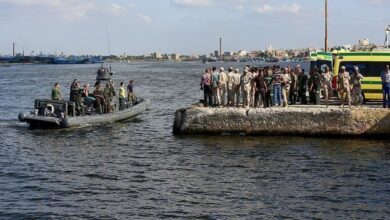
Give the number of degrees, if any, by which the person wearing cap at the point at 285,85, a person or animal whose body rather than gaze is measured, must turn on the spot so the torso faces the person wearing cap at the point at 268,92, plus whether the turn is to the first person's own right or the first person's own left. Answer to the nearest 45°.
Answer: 0° — they already face them

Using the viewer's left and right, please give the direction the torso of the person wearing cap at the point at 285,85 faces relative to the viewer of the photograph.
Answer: facing the viewer and to the left of the viewer

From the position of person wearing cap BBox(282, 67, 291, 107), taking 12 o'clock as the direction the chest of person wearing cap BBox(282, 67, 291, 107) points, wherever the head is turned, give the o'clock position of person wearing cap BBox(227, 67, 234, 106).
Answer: person wearing cap BBox(227, 67, 234, 106) is roughly at 1 o'clock from person wearing cap BBox(282, 67, 291, 107).

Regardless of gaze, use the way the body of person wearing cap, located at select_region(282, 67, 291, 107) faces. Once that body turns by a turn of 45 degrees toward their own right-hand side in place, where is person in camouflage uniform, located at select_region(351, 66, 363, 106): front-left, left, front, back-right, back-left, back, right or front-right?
back

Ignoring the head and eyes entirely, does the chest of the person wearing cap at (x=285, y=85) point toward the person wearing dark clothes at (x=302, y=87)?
no

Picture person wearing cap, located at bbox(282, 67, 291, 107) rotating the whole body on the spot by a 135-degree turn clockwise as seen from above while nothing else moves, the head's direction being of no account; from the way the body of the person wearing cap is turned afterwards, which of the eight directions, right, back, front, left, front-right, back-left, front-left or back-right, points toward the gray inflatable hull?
left

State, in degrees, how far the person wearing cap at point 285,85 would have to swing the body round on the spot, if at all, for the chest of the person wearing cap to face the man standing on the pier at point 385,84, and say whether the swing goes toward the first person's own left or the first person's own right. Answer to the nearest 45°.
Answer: approximately 135° to the first person's own left

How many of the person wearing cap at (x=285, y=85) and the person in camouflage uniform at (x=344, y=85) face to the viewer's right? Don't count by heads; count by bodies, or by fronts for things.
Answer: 0
